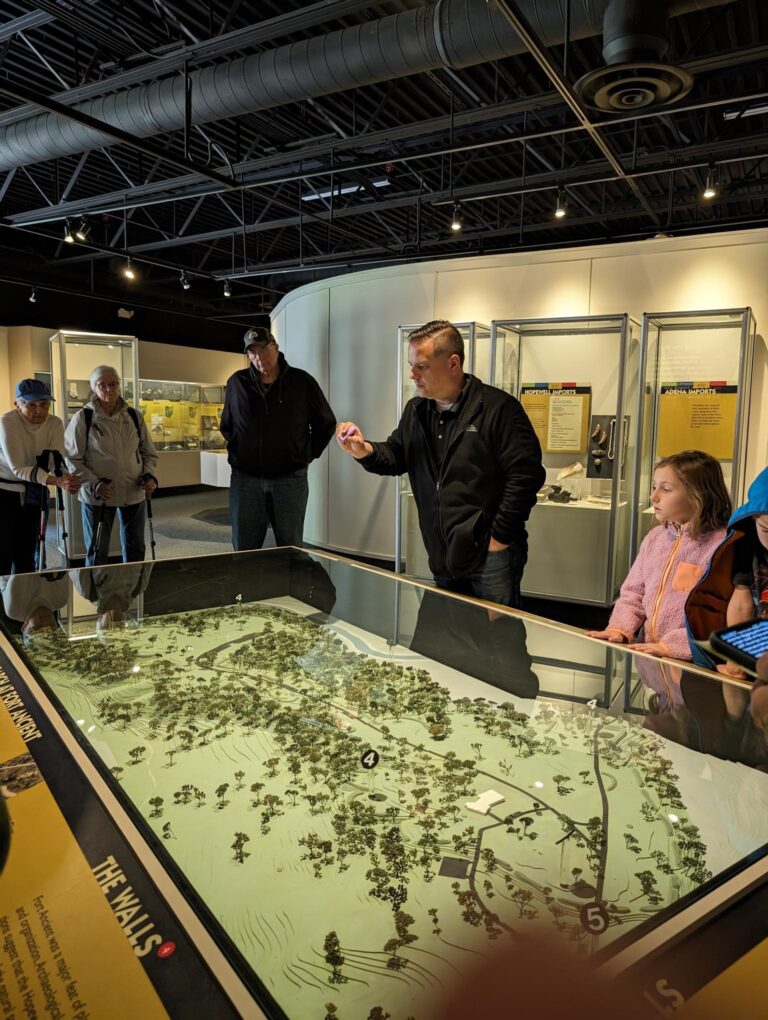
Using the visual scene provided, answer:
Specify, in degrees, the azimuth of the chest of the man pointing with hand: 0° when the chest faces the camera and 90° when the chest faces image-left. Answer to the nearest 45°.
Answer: approximately 45°

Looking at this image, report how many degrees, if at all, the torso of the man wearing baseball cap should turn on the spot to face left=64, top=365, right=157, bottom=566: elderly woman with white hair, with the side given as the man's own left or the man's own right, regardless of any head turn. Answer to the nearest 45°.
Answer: approximately 135° to the man's own right

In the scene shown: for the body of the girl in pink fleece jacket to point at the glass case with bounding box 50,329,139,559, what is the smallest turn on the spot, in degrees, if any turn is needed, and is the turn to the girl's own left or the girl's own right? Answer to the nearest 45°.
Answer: approximately 90° to the girl's own right

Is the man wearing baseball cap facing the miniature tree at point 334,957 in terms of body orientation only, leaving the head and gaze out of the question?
yes

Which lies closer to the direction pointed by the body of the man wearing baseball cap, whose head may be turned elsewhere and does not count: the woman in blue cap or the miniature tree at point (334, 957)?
the miniature tree

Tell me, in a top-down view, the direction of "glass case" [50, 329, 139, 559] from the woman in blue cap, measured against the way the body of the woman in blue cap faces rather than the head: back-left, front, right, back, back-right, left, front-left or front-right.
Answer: back-left

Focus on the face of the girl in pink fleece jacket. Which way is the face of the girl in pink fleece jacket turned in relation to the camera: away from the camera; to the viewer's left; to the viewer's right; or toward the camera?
to the viewer's left

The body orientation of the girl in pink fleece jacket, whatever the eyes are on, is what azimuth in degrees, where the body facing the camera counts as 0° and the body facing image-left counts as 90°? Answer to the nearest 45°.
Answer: approximately 45°

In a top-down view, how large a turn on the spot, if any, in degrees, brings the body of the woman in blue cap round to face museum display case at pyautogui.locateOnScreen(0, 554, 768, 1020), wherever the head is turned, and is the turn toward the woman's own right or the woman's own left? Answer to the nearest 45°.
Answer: approximately 45° to the woman's own right

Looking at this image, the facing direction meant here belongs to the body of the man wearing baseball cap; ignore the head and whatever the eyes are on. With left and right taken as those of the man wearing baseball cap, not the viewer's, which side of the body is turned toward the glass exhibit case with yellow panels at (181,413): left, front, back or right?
back

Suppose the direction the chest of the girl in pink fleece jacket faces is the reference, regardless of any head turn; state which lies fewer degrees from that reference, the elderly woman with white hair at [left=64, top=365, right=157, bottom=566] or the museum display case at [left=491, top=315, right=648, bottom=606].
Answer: the elderly woman with white hair

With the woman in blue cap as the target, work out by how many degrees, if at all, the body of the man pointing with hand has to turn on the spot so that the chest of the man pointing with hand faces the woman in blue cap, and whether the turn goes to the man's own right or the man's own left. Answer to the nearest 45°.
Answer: approximately 90° to the man's own right
